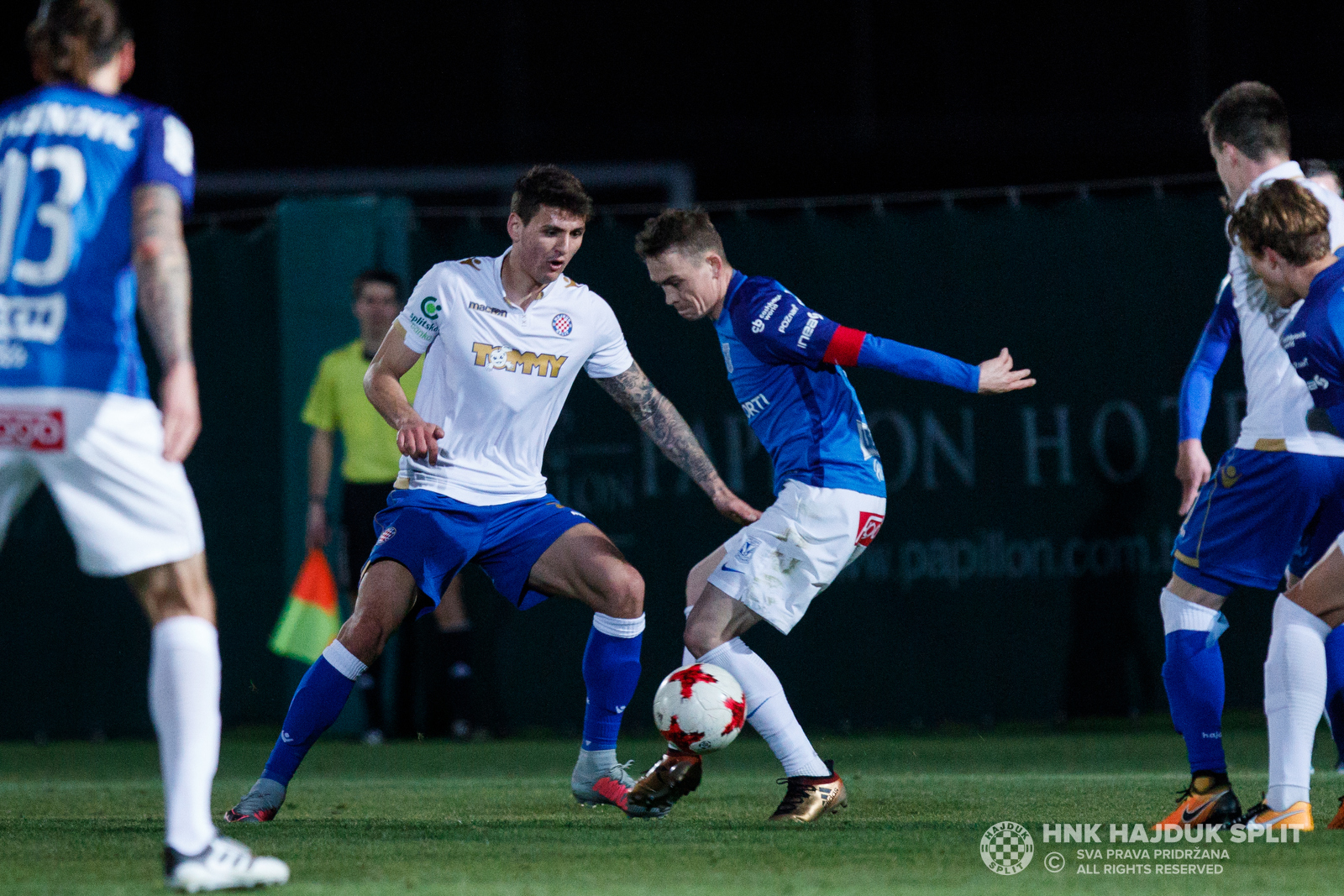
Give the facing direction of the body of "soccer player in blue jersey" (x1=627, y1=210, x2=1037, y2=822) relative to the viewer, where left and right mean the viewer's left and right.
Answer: facing to the left of the viewer

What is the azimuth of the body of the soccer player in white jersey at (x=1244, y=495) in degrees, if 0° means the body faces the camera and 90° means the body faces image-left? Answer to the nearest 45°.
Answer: approximately 135°

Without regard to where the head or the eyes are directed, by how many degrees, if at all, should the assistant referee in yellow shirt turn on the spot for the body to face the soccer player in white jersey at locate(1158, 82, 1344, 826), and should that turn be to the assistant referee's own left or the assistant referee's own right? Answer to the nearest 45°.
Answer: approximately 45° to the assistant referee's own left

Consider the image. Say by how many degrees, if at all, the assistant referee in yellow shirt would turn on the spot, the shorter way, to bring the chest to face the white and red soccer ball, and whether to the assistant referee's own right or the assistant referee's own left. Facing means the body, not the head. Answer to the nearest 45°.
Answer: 0° — they already face it

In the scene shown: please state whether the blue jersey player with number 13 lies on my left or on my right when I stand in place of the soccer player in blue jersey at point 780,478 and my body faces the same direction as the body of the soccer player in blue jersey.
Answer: on my left

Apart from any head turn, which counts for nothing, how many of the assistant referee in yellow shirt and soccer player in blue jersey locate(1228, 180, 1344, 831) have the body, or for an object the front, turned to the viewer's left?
1

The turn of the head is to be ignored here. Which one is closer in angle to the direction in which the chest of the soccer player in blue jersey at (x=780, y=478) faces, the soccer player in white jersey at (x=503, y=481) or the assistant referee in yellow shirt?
the soccer player in white jersey

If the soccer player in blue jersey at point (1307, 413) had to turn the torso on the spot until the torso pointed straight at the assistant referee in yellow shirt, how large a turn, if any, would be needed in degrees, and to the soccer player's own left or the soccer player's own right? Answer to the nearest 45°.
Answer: approximately 45° to the soccer player's own right

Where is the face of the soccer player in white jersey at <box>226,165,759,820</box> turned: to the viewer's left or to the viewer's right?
to the viewer's right

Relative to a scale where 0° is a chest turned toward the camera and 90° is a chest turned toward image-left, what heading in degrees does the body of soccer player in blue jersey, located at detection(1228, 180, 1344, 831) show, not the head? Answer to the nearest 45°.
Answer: approximately 90°

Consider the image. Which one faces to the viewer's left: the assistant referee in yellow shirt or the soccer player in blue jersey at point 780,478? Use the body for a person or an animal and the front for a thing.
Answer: the soccer player in blue jersey
